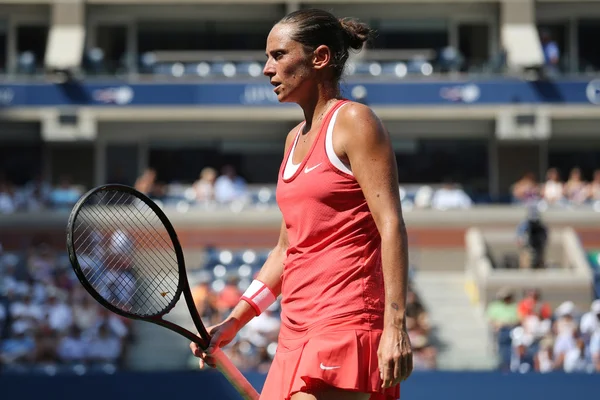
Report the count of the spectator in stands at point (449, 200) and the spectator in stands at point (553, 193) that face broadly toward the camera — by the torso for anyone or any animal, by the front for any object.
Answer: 2

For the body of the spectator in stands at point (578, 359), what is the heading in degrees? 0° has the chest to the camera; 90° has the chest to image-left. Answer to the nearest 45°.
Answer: approximately 0°

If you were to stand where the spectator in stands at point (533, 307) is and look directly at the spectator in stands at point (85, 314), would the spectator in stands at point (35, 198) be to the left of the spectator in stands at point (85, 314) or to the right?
right

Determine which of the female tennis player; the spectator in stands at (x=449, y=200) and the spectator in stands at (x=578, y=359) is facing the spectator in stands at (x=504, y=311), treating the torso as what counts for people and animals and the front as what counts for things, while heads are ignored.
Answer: the spectator in stands at (x=449, y=200)

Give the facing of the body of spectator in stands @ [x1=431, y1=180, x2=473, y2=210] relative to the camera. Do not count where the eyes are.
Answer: toward the camera

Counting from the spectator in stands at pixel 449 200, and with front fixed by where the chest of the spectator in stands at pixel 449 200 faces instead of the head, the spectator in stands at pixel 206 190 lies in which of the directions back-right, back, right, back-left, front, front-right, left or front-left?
right

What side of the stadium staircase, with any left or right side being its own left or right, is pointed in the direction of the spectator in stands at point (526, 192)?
back

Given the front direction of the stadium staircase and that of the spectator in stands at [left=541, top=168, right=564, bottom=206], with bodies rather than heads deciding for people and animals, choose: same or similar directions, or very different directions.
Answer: same or similar directions

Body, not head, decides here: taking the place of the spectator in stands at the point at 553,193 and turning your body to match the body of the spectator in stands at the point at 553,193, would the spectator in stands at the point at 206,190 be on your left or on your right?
on your right

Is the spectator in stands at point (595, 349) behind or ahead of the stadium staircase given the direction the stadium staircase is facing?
ahead

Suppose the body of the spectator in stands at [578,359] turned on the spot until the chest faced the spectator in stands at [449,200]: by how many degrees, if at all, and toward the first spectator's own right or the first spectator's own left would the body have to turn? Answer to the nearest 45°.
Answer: approximately 180°

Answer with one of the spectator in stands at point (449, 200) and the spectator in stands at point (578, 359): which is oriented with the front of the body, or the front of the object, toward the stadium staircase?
the spectator in stands at point (449, 200)

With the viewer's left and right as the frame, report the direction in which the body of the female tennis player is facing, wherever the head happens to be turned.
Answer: facing the viewer and to the left of the viewer

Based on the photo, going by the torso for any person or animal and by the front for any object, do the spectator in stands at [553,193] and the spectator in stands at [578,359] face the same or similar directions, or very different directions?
same or similar directions

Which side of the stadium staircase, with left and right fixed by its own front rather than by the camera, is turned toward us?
front

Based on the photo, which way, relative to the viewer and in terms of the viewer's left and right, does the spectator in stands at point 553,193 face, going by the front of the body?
facing the viewer
